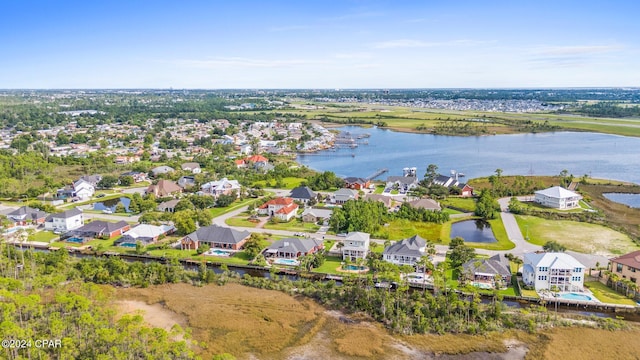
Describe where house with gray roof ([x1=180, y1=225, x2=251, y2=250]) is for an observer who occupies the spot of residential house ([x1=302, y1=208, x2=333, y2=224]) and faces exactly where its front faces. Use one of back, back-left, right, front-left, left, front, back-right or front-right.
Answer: front-right

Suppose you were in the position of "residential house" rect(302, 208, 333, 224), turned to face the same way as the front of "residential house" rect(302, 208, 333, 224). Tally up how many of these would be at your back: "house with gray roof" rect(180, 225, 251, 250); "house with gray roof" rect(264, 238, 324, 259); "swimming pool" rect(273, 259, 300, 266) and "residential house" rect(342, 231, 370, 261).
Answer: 0

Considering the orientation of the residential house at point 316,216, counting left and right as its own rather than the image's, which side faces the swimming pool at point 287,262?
front

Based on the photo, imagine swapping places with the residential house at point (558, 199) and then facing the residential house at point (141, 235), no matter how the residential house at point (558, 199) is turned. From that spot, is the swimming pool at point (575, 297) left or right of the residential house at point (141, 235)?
left

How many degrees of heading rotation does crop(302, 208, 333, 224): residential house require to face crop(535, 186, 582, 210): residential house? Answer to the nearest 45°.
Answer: approximately 90° to its left

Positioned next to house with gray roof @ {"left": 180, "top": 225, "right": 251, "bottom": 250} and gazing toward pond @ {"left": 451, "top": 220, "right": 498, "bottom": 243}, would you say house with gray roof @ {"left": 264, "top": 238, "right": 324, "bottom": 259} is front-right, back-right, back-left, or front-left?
front-right

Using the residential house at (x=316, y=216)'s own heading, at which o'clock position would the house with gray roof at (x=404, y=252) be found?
The house with gray roof is roughly at 11 o'clock from the residential house.

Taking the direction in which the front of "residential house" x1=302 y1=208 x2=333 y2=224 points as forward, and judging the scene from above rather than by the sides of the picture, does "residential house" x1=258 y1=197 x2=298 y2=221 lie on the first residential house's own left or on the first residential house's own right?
on the first residential house's own right

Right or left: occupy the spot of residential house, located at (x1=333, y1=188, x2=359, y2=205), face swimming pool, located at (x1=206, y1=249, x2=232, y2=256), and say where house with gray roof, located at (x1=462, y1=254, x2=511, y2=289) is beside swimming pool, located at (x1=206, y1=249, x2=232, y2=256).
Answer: left

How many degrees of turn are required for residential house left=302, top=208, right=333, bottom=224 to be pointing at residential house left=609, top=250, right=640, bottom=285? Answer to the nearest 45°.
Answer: approximately 45° to its left

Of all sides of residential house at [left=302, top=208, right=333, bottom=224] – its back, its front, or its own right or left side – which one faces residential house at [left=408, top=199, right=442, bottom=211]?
left

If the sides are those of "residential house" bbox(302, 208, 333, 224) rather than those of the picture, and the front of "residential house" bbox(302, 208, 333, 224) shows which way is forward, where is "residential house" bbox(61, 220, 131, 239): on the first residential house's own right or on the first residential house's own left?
on the first residential house's own right

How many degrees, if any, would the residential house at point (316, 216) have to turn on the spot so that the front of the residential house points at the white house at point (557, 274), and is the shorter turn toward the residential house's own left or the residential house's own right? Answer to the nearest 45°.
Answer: approximately 45° to the residential house's own left

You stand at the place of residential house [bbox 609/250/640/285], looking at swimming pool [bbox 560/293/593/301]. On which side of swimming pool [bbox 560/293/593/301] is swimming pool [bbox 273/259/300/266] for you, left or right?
right

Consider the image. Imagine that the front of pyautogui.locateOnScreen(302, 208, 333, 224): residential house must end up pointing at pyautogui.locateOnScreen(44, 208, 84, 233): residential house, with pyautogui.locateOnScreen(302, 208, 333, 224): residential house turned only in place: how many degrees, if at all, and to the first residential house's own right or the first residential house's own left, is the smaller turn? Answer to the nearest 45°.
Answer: approximately 90° to the first residential house's own right

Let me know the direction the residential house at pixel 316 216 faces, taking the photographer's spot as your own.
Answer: facing the viewer

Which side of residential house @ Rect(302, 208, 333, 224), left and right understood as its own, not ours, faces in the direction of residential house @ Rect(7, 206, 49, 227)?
right

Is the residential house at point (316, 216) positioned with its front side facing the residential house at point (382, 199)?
no

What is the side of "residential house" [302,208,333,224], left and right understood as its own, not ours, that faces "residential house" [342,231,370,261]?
front
